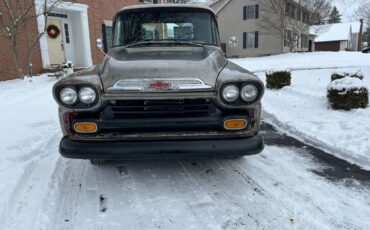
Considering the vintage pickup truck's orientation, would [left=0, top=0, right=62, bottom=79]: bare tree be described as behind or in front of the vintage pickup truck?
behind

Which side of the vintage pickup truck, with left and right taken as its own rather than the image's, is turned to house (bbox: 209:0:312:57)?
back

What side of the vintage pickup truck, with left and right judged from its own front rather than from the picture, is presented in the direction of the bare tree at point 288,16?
back

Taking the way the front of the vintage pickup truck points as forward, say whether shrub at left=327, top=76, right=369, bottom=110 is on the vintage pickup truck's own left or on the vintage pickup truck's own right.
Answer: on the vintage pickup truck's own left

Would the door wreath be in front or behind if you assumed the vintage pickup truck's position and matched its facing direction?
behind

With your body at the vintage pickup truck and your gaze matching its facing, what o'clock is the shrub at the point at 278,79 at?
The shrub is roughly at 7 o'clock from the vintage pickup truck.

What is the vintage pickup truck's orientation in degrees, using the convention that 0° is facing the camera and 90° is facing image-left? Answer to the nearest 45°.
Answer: approximately 0°
